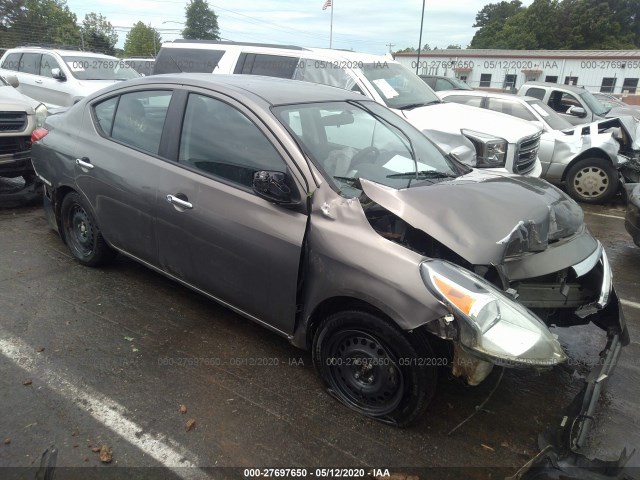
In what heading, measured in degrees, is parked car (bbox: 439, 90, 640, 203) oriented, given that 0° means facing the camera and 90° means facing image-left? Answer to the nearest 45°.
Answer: approximately 270°

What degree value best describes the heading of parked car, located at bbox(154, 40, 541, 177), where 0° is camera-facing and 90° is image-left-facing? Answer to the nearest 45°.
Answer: approximately 315°

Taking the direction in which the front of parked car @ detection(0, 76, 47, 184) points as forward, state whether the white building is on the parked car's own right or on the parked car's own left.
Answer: on the parked car's own left

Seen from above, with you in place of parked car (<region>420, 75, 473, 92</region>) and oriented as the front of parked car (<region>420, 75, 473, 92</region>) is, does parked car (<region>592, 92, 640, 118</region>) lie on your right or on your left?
on your left

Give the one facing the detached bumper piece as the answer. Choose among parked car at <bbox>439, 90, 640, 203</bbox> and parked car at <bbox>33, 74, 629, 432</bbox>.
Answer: parked car at <bbox>33, 74, 629, 432</bbox>

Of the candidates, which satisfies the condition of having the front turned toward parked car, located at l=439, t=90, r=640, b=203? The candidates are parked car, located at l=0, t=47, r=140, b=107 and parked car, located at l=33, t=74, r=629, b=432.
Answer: parked car, located at l=0, t=47, r=140, b=107

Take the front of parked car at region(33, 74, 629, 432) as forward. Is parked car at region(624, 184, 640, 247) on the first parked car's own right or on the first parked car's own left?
on the first parked car's own left

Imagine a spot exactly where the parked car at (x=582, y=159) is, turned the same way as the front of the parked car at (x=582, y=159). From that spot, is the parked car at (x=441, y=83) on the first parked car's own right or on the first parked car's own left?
on the first parked car's own left

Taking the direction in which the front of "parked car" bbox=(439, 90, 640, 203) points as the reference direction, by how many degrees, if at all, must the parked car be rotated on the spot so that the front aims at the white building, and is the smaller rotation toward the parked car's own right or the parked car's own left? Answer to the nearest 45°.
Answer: approximately 90° to the parked car's own left
